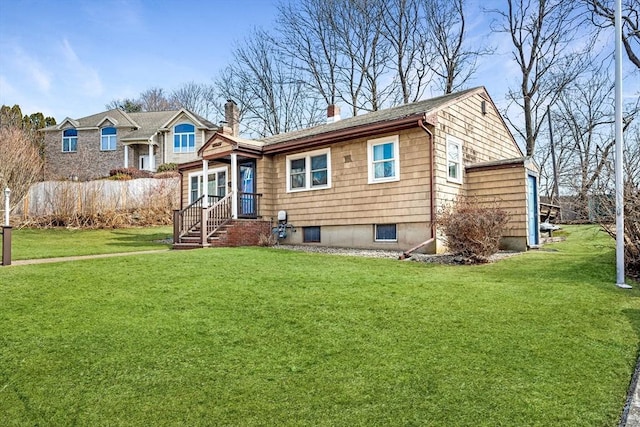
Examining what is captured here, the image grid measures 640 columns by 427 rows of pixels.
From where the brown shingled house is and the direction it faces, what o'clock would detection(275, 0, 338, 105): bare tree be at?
The bare tree is roughly at 4 o'clock from the brown shingled house.

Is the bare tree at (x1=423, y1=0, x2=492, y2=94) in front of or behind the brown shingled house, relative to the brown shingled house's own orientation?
behind

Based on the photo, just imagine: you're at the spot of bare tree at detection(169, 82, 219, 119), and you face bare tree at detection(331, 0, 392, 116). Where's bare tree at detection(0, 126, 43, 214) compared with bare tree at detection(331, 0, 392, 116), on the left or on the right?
right

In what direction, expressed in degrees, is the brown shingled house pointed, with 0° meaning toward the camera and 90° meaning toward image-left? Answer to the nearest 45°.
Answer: approximately 45°

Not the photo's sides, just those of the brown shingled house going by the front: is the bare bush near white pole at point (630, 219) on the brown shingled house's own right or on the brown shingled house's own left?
on the brown shingled house's own left

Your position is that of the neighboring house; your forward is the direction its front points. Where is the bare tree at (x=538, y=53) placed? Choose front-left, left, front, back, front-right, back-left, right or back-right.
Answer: front-left

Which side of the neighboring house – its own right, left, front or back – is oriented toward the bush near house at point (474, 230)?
front

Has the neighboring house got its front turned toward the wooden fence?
yes

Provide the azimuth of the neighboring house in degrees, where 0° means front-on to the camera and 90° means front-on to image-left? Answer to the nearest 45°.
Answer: approximately 0°

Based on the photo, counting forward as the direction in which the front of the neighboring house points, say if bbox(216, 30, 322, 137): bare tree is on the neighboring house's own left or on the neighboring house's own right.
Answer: on the neighboring house's own left

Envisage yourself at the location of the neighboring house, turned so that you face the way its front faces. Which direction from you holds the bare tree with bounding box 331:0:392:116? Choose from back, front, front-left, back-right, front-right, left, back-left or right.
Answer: front-left

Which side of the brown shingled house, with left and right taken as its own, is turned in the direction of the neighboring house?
right

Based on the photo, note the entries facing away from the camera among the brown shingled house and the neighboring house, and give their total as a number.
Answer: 0

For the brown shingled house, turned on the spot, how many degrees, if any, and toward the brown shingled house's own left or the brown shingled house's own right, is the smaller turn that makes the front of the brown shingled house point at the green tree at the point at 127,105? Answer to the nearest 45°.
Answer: approximately 90° to the brown shingled house's own right
